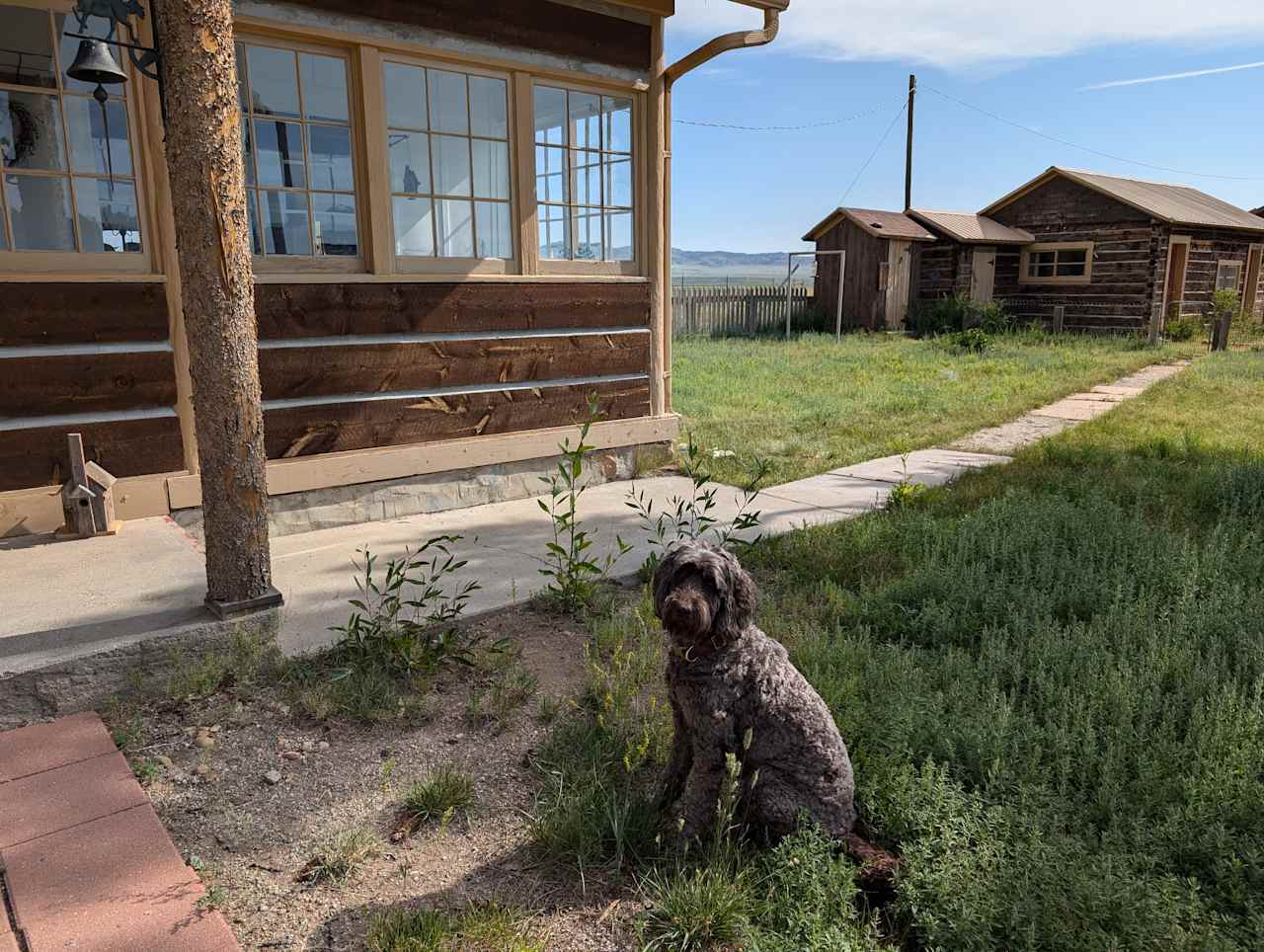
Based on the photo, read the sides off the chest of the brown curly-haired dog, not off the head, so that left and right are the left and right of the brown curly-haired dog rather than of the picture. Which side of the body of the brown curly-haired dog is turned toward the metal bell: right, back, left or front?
right

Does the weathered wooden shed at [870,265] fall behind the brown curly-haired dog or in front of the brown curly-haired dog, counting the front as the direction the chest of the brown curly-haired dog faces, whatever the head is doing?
behind

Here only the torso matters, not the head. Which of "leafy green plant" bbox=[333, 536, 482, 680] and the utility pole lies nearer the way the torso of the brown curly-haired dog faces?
the leafy green plant

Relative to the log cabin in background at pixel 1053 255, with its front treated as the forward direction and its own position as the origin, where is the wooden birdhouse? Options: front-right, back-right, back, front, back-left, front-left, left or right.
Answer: front-right

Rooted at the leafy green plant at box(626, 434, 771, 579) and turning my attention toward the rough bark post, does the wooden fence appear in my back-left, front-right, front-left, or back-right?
back-right

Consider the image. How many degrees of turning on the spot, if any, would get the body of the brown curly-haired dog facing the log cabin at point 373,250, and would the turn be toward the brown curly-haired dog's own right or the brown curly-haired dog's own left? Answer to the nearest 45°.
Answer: approximately 90° to the brown curly-haired dog's own right

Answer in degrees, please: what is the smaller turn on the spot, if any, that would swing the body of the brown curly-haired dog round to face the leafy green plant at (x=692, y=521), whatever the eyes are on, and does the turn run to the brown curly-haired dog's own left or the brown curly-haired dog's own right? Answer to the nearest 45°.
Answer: approximately 135° to the brown curly-haired dog's own right

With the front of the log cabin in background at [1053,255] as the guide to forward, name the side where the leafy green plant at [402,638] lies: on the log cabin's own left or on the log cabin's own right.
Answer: on the log cabin's own right

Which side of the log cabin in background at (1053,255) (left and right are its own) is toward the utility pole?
back

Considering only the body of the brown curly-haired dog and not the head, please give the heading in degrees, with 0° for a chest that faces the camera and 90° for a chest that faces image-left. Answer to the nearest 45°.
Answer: approximately 45°
